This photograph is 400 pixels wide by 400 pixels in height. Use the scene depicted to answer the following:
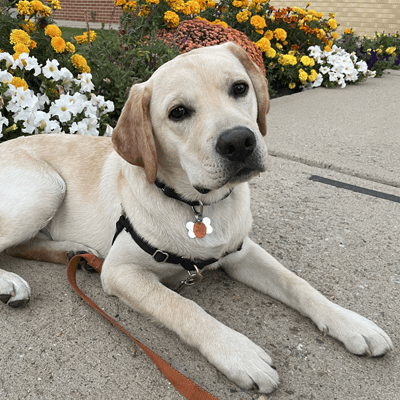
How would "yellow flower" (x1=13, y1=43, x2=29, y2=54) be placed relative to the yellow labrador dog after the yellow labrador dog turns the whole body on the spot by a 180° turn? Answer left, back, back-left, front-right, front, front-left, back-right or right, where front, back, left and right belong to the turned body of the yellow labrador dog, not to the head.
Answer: front

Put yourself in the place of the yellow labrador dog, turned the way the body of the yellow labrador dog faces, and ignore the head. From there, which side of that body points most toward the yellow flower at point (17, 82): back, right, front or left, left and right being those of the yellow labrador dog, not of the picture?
back

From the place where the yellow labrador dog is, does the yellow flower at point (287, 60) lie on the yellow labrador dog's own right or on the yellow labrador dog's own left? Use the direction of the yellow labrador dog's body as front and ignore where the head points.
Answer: on the yellow labrador dog's own left

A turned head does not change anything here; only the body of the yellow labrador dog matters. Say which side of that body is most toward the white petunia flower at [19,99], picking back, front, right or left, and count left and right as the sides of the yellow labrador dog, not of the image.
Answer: back

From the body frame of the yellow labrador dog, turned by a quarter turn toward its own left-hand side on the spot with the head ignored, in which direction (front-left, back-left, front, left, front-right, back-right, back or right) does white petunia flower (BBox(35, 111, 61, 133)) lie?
left

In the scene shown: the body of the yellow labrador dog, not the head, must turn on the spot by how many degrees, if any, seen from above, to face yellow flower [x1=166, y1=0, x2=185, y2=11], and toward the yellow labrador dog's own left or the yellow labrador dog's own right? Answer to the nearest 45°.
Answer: approximately 135° to the yellow labrador dog's own left

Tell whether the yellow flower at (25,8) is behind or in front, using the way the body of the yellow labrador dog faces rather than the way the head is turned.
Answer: behind

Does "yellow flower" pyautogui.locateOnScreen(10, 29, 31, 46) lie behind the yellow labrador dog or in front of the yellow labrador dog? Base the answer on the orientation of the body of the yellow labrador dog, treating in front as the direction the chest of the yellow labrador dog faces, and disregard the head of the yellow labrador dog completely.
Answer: behind

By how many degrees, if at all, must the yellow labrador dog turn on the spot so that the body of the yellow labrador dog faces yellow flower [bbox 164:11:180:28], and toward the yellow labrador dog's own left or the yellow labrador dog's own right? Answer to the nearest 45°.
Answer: approximately 135° to the yellow labrador dog's own left

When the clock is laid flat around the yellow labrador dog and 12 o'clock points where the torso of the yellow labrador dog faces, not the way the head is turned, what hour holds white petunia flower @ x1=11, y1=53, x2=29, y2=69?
The white petunia flower is roughly at 6 o'clock from the yellow labrador dog.

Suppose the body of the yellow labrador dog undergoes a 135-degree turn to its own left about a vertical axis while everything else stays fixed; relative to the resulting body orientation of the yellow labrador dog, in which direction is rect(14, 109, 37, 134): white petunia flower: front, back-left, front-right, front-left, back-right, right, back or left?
front-left

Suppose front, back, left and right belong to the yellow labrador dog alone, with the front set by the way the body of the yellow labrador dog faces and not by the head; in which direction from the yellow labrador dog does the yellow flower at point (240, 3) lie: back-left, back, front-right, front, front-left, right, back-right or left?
back-left

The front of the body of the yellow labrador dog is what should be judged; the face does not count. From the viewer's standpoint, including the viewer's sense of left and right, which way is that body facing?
facing the viewer and to the right of the viewer

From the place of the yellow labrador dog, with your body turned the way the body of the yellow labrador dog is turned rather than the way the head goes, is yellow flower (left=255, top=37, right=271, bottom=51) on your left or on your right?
on your left

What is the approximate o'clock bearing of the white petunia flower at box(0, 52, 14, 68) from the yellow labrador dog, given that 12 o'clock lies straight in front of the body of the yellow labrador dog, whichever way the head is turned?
The white petunia flower is roughly at 6 o'clock from the yellow labrador dog.

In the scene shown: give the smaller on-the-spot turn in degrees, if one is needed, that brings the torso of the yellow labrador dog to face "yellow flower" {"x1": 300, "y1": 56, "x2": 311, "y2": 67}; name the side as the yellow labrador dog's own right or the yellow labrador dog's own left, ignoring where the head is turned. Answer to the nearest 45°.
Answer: approximately 135° to the yellow labrador dog's own left

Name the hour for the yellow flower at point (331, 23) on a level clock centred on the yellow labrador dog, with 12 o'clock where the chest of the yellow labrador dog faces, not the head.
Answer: The yellow flower is roughly at 8 o'clock from the yellow labrador dog.
